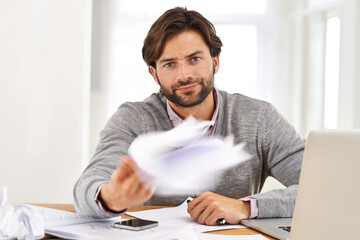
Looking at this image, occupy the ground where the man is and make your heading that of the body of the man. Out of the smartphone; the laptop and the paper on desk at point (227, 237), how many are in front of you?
3

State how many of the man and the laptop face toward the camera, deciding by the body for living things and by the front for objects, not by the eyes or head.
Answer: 1

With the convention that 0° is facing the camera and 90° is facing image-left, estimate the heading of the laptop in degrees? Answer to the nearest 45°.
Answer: approximately 135°

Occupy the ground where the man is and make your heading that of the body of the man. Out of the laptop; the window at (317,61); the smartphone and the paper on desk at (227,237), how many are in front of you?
3

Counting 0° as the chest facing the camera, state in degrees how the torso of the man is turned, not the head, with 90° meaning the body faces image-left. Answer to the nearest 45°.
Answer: approximately 0°
